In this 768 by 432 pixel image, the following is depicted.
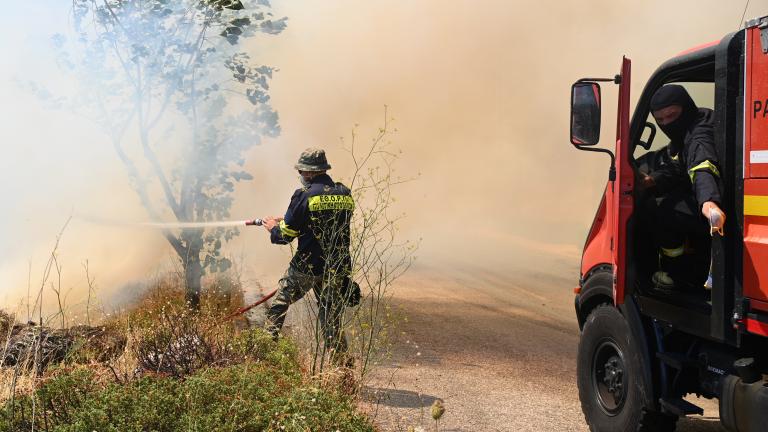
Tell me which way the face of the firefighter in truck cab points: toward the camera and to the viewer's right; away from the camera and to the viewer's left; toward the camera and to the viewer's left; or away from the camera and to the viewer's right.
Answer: toward the camera and to the viewer's left

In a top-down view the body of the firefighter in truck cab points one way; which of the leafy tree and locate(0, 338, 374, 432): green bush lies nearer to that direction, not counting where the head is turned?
the green bush

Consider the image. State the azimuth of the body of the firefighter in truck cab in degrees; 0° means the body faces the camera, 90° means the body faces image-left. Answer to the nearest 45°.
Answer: approximately 45°

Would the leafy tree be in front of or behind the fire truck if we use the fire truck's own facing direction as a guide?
in front

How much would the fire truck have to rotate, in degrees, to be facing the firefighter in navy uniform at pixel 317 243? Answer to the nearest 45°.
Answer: approximately 45° to its left

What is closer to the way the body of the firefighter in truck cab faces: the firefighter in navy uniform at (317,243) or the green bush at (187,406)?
the green bush

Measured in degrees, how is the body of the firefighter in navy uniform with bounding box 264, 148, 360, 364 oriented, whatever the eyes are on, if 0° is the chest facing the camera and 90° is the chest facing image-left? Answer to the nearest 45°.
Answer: approximately 135°

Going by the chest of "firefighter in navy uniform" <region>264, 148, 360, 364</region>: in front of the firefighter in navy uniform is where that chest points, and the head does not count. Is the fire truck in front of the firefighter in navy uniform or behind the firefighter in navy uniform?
behind

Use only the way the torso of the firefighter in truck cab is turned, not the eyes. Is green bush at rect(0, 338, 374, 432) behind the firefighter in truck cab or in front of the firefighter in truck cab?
in front

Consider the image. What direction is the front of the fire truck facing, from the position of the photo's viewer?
facing away from the viewer and to the left of the viewer

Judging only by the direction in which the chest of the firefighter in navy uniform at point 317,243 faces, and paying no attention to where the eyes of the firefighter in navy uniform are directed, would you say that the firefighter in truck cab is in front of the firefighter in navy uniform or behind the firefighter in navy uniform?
behind

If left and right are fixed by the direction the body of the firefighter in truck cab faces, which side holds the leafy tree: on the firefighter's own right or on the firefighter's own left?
on the firefighter's own right

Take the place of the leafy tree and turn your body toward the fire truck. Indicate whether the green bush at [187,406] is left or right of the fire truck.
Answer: right
